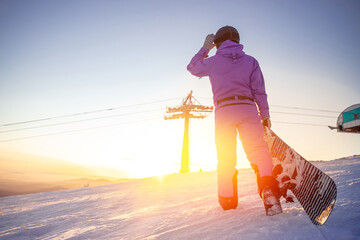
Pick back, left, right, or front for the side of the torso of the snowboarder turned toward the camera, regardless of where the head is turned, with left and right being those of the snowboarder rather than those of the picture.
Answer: back
